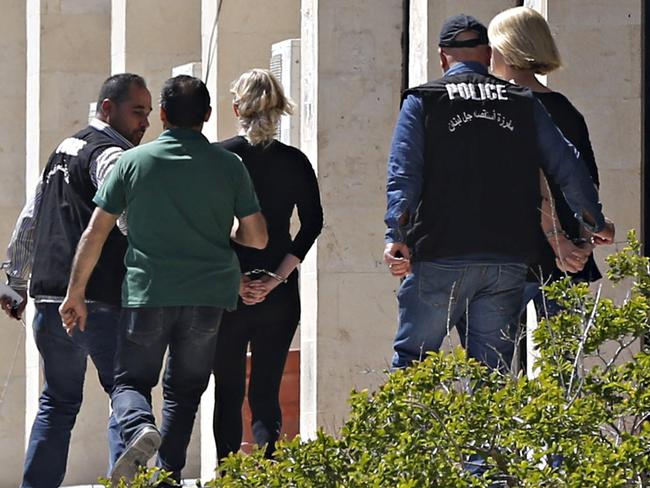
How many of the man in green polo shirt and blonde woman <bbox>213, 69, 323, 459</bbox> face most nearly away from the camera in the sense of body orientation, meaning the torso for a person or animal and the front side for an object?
2

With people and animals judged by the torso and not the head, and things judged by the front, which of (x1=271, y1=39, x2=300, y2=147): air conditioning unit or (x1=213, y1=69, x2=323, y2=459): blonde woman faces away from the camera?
the blonde woman

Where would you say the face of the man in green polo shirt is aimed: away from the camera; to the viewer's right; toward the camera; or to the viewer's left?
away from the camera

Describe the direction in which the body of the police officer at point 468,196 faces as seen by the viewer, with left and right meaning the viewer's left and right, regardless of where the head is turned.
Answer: facing away from the viewer

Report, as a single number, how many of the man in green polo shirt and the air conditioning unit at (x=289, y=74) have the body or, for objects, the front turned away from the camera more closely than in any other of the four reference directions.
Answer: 1

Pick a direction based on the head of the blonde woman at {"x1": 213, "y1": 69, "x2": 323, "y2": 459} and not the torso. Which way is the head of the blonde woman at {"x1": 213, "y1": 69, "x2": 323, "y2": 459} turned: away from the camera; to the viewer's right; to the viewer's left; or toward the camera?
away from the camera

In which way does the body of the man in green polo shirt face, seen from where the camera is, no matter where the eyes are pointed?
away from the camera

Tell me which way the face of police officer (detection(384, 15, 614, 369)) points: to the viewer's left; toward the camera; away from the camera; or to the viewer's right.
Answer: away from the camera

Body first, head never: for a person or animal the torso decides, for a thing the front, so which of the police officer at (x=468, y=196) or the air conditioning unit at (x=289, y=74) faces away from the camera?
the police officer

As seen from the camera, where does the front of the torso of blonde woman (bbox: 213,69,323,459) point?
away from the camera

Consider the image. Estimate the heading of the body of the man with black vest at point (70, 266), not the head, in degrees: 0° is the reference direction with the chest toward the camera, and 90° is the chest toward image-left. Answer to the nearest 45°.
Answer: approximately 225°

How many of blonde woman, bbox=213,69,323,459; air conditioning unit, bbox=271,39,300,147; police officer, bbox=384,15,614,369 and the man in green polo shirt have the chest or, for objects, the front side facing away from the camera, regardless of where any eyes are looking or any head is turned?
3

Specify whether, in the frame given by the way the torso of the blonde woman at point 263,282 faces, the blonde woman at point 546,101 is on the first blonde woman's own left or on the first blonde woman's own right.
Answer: on the first blonde woman's own right

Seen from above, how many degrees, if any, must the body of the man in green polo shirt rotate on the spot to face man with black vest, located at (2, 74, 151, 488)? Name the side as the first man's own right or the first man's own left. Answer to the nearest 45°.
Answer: approximately 45° to the first man's own left
